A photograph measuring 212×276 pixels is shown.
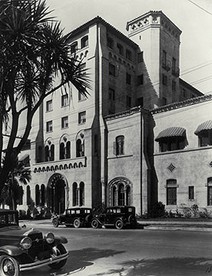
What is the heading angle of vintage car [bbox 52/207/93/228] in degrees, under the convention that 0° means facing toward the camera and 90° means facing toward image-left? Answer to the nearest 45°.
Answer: approximately 135°

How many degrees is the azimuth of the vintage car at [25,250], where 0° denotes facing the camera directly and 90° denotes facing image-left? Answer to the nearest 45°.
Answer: approximately 315°

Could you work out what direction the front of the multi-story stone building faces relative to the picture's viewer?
facing the viewer and to the left of the viewer

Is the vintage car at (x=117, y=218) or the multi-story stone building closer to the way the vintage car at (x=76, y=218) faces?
the multi-story stone building

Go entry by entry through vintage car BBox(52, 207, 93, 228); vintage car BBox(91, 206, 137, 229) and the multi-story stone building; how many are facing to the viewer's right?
0

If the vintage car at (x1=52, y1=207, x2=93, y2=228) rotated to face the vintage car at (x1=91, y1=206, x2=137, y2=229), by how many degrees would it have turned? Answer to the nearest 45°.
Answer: approximately 180°

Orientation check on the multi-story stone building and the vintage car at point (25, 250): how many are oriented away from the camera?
0

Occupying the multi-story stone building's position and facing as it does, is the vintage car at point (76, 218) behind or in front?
in front

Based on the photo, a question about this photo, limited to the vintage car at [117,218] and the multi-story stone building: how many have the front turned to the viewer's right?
0
